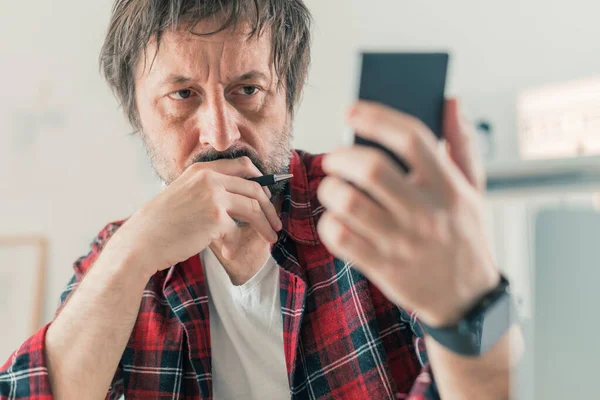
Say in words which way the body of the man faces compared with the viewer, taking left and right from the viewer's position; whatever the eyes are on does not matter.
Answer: facing the viewer
